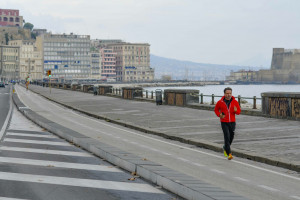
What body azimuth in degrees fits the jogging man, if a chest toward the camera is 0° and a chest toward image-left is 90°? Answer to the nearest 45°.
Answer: approximately 0°
